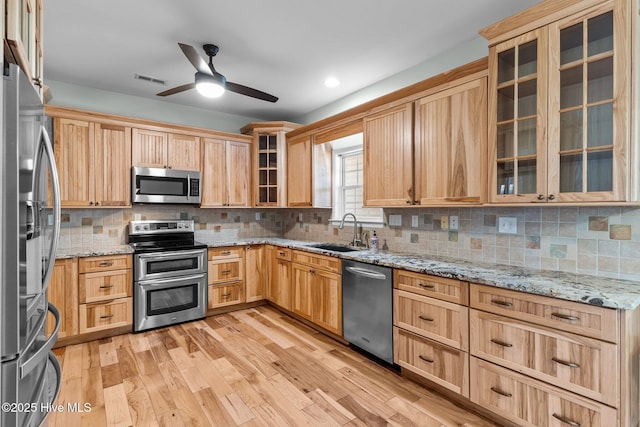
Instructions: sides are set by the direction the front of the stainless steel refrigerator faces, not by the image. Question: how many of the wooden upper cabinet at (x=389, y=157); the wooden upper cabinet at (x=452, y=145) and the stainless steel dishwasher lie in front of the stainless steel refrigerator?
3

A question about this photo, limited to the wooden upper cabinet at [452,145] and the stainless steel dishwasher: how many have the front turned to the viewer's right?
0

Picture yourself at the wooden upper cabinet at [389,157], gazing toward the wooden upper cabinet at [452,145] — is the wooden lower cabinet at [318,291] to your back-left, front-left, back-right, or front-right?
back-right

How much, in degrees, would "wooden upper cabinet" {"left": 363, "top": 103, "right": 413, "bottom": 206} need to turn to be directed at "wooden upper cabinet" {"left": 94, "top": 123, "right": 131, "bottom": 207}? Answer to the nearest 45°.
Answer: approximately 45° to its right

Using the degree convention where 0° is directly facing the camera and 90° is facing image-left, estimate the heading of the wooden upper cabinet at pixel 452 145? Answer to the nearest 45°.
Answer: approximately 45°

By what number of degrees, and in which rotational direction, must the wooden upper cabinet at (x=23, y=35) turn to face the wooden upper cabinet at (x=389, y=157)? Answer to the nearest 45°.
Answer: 0° — it already faces it

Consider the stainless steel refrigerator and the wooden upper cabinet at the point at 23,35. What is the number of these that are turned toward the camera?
0

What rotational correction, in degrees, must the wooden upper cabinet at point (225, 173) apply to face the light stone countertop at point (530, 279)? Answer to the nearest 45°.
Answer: approximately 45° to its left

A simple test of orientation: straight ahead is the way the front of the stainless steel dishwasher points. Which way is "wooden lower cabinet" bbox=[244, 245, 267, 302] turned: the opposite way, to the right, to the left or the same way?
to the left

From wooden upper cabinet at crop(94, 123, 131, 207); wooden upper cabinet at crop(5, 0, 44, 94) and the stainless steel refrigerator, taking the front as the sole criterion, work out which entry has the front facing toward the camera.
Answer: wooden upper cabinet at crop(94, 123, 131, 207)

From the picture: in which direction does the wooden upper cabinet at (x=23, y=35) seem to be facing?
to the viewer's right

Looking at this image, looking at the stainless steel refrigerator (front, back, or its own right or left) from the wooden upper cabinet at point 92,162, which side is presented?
left
